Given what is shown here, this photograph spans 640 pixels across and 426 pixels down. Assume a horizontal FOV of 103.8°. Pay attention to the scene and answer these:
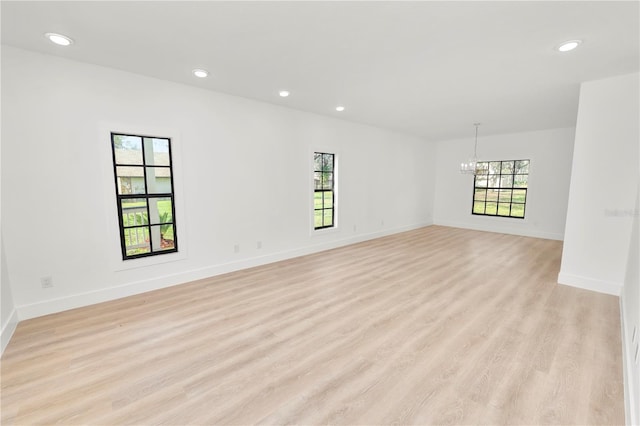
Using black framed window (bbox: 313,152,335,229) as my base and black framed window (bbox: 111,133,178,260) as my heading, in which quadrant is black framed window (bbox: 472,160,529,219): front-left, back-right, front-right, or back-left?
back-left

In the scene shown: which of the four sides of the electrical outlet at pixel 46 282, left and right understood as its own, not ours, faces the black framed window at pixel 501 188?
left

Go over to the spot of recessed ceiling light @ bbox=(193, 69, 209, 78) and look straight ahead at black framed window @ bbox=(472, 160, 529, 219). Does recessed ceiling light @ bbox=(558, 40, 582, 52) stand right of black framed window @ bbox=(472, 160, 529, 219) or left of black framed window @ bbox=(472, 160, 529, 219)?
right

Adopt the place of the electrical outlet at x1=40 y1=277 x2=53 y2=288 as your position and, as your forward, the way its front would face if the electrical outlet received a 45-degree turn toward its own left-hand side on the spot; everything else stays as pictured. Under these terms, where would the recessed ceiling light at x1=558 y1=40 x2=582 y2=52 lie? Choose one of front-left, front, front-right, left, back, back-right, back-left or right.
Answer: front
